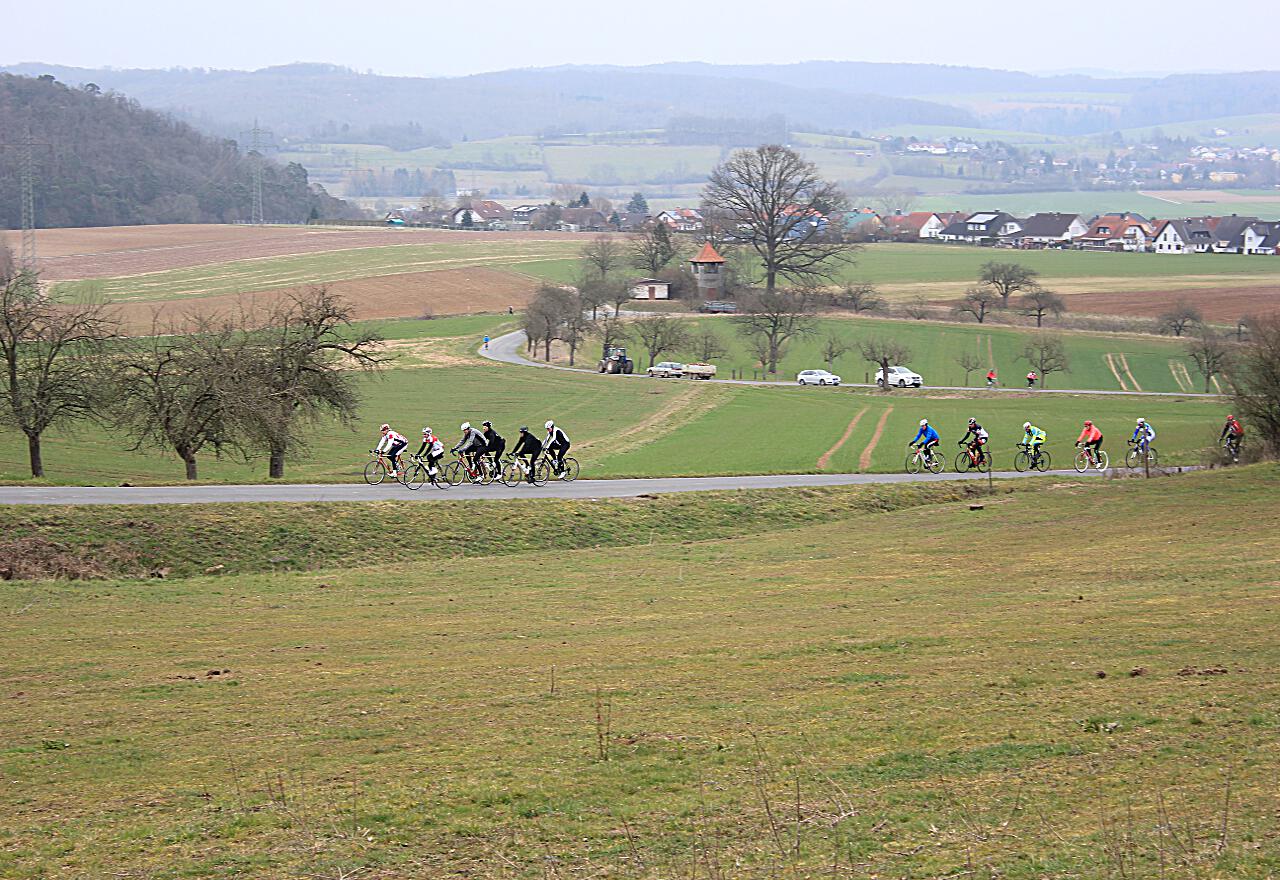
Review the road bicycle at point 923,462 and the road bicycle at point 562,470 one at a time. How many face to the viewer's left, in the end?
2

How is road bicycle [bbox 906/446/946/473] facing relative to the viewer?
to the viewer's left

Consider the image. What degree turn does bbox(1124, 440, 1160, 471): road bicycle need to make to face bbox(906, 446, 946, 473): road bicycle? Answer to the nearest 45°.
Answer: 0° — it already faces it

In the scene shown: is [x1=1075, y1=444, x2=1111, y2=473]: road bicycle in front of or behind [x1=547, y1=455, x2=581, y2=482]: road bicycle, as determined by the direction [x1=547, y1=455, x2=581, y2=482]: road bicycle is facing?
behind

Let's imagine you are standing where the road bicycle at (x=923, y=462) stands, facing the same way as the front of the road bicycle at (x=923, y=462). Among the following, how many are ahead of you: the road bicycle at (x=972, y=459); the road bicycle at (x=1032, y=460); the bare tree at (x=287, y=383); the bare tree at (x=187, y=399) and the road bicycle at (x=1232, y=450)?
2

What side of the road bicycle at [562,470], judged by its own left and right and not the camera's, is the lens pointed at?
left

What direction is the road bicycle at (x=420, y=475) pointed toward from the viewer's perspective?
to the viewer's left

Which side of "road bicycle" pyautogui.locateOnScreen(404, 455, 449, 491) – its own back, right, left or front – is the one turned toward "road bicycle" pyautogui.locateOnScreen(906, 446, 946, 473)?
back

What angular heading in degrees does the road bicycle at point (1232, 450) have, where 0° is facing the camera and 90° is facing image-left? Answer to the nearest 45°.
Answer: approximately 45°

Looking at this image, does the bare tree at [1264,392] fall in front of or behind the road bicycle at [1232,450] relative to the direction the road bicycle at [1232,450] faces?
behind
